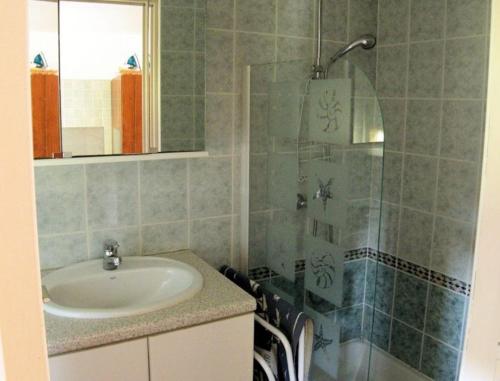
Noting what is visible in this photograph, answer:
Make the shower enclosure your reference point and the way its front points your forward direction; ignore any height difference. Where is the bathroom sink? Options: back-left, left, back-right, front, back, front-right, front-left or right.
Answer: front

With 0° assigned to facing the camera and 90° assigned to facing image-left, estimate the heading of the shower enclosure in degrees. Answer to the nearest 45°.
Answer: approximately 45°

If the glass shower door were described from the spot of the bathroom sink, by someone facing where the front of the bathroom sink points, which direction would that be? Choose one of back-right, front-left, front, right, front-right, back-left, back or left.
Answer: left

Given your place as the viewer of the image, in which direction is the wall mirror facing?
facing the viewer

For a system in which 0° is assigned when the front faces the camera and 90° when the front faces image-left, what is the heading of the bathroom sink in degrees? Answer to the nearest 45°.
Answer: approximately 0°

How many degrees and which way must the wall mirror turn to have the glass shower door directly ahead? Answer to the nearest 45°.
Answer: approximately 90° to its left

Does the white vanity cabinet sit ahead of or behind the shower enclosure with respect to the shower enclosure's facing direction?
ahead

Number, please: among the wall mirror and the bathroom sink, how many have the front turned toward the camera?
2
